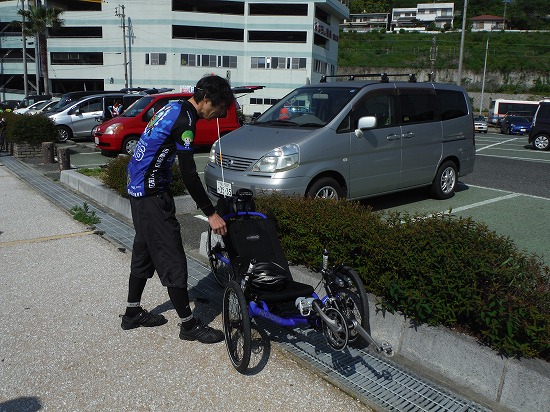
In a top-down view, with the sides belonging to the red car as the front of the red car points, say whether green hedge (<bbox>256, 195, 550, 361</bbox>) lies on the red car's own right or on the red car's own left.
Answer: on the red car's own left

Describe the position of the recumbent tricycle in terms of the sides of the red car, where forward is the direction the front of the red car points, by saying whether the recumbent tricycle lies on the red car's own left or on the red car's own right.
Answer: on the red car's own left

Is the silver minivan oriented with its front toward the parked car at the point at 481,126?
no

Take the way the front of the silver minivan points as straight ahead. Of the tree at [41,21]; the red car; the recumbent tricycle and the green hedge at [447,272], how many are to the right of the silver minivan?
2

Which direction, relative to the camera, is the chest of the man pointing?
to the viewer's right

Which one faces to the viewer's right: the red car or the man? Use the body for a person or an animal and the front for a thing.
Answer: the man

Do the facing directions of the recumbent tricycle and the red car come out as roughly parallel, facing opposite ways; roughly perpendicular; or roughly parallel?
roughly perpendicular

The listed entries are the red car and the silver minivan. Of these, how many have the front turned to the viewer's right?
0

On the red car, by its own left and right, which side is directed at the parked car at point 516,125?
back

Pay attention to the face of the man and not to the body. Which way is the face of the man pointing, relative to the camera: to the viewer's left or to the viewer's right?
to the viewer's right

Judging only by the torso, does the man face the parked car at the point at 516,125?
no

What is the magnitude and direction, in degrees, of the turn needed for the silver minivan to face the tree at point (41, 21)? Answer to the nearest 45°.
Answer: approximately 90° to its right
